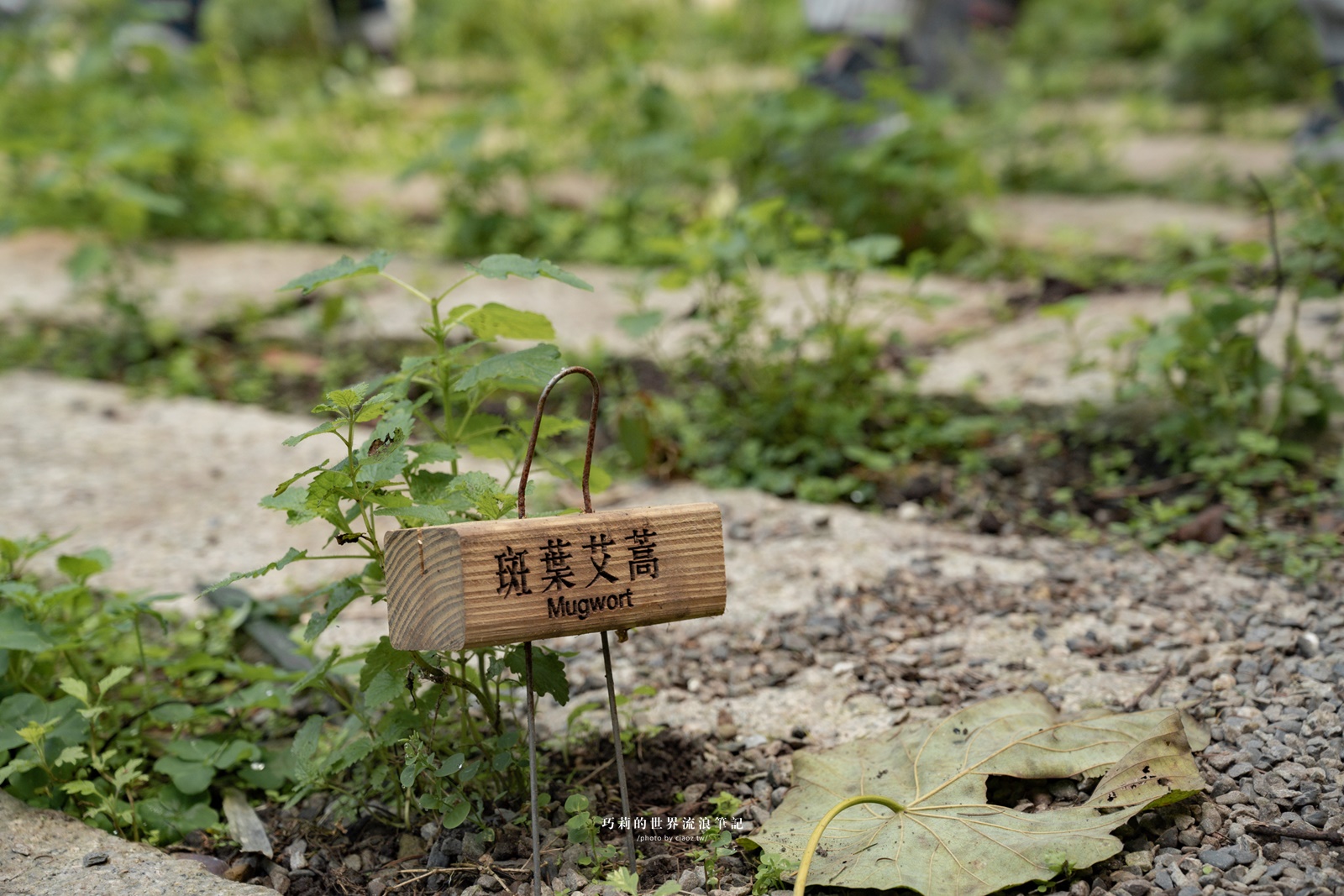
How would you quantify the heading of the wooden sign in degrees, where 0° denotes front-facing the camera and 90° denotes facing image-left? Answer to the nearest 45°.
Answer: approximately 315°
